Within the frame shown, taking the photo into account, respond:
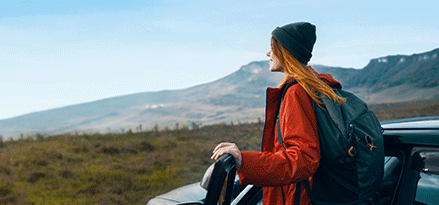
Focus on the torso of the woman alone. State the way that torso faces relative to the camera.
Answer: to the viewer's left
